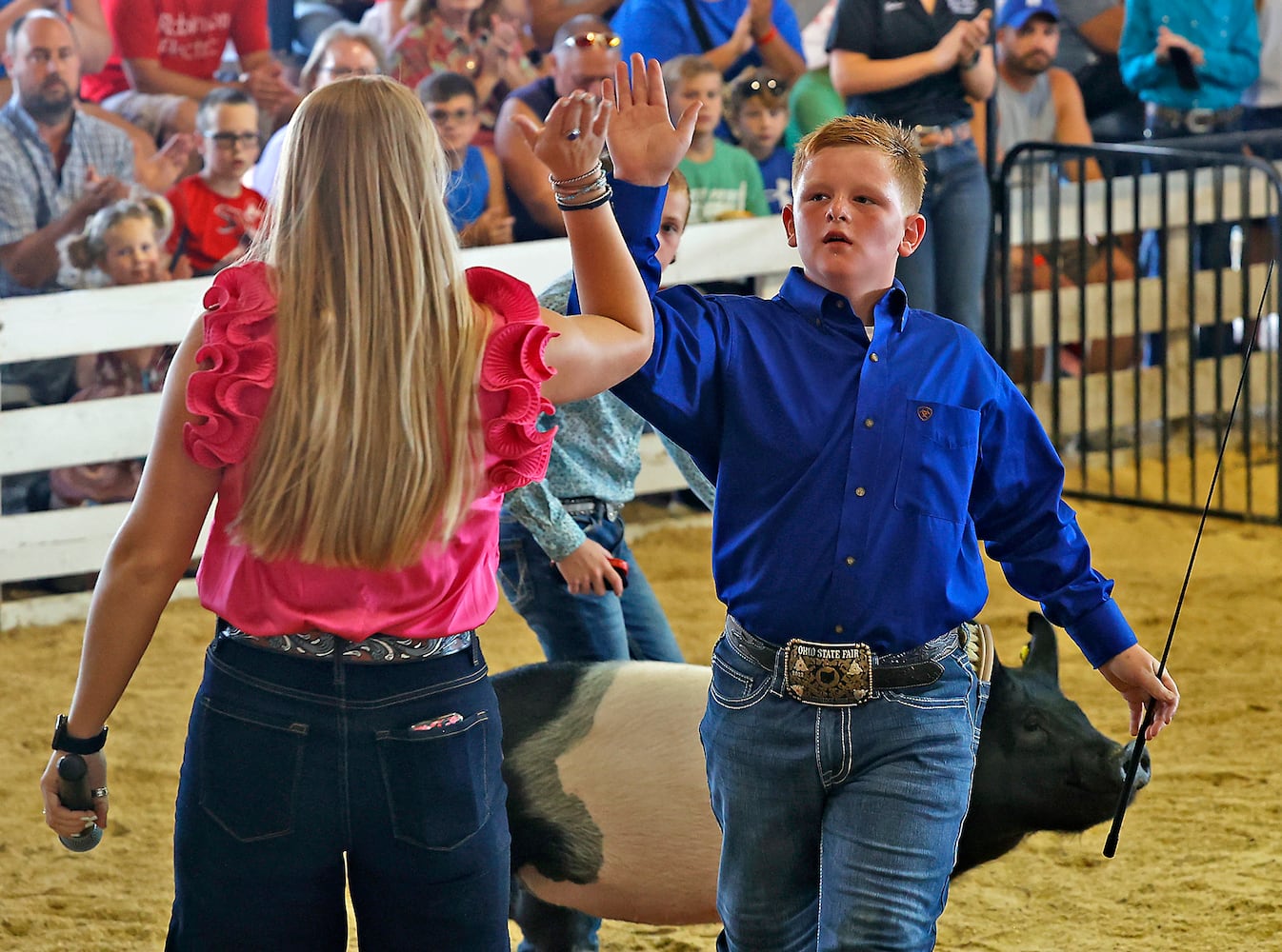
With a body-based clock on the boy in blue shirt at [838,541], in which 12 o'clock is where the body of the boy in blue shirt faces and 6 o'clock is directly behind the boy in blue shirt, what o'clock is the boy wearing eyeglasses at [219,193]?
The boy wearing eyeglasses is roughly at 5 o'clock from the boy in blue shirt.

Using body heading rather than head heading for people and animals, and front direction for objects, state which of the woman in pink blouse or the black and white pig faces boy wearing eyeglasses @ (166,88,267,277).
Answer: the woman in pink blouse

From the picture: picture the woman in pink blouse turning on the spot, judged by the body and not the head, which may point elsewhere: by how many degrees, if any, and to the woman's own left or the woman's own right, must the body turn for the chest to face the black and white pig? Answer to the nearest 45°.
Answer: approximately 45° to the woman's own right

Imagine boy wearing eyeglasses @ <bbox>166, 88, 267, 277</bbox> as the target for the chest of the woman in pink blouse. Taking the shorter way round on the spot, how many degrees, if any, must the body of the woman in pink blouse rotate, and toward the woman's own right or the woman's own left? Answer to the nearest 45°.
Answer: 0° — they already face them

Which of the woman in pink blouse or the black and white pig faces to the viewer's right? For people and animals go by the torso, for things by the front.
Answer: the black and white pig

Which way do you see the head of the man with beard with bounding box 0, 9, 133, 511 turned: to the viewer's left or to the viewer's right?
to the viewer's right

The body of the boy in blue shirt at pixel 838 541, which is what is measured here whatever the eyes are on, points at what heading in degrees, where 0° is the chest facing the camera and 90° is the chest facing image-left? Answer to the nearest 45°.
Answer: approximately 0°

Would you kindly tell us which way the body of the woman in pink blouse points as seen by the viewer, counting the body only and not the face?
away from the camera

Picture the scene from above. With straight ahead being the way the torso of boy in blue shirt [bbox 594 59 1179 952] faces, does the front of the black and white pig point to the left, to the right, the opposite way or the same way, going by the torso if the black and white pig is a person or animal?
to the left

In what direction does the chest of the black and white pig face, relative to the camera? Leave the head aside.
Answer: to the viewer's right

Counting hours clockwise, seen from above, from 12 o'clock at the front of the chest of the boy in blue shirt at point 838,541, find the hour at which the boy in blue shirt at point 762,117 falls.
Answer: the boy in blue shirt at point 762,117 is roughly at 6 o'clock from the boy in blue shirt at point 838,541.

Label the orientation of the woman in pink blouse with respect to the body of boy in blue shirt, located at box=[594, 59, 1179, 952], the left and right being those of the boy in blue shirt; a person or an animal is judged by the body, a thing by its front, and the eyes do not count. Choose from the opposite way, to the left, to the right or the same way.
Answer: the opposite way

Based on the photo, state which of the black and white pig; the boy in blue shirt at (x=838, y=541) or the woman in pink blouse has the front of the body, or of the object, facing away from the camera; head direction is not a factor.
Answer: the woman in pink blouse

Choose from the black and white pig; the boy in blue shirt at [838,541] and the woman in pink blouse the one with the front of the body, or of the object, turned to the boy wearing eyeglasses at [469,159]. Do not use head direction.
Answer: the woman in pink blouse
